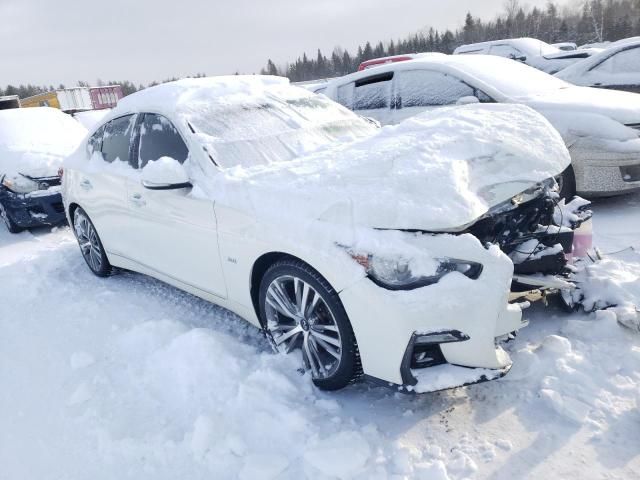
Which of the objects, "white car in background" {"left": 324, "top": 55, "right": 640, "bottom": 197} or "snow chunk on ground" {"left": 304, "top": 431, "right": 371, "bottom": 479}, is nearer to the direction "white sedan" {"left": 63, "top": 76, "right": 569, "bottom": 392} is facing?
the snow chunk on ground

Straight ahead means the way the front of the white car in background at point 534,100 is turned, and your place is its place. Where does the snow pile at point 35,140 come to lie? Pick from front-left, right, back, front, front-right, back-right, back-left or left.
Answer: back-right

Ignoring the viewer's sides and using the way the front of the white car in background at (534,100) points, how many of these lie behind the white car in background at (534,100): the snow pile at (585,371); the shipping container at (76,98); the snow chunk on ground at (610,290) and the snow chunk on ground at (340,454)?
1

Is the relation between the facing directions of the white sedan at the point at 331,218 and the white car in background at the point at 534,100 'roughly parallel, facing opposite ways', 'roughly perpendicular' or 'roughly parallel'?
roughly parallel

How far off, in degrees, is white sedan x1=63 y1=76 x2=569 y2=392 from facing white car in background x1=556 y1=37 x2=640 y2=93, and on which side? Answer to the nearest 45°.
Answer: approximately 90° to its left

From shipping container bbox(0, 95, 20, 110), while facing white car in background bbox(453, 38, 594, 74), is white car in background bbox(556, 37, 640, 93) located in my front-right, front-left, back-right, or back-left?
front-right

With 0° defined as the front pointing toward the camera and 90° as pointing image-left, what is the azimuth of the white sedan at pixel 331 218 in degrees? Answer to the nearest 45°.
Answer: approximately 315°

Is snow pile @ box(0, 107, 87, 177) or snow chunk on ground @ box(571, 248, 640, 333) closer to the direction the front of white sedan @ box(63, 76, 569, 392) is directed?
the snow chunk on ground

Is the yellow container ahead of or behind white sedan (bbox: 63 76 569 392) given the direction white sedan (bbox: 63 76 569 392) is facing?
behind

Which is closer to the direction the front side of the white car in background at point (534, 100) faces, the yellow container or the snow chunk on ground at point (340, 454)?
the snow chunk on ground

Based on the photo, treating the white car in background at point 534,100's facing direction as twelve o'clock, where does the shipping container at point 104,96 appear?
The shipping container is roughly at 6 o'clock from the white car in background.

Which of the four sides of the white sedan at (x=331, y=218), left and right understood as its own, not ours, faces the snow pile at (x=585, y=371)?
front

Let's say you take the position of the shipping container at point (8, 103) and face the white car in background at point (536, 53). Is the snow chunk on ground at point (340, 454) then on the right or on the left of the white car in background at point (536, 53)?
right

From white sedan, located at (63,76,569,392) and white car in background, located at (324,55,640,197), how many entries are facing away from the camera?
0

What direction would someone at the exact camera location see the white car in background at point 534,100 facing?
facing the viewer and to the right of the viewer
